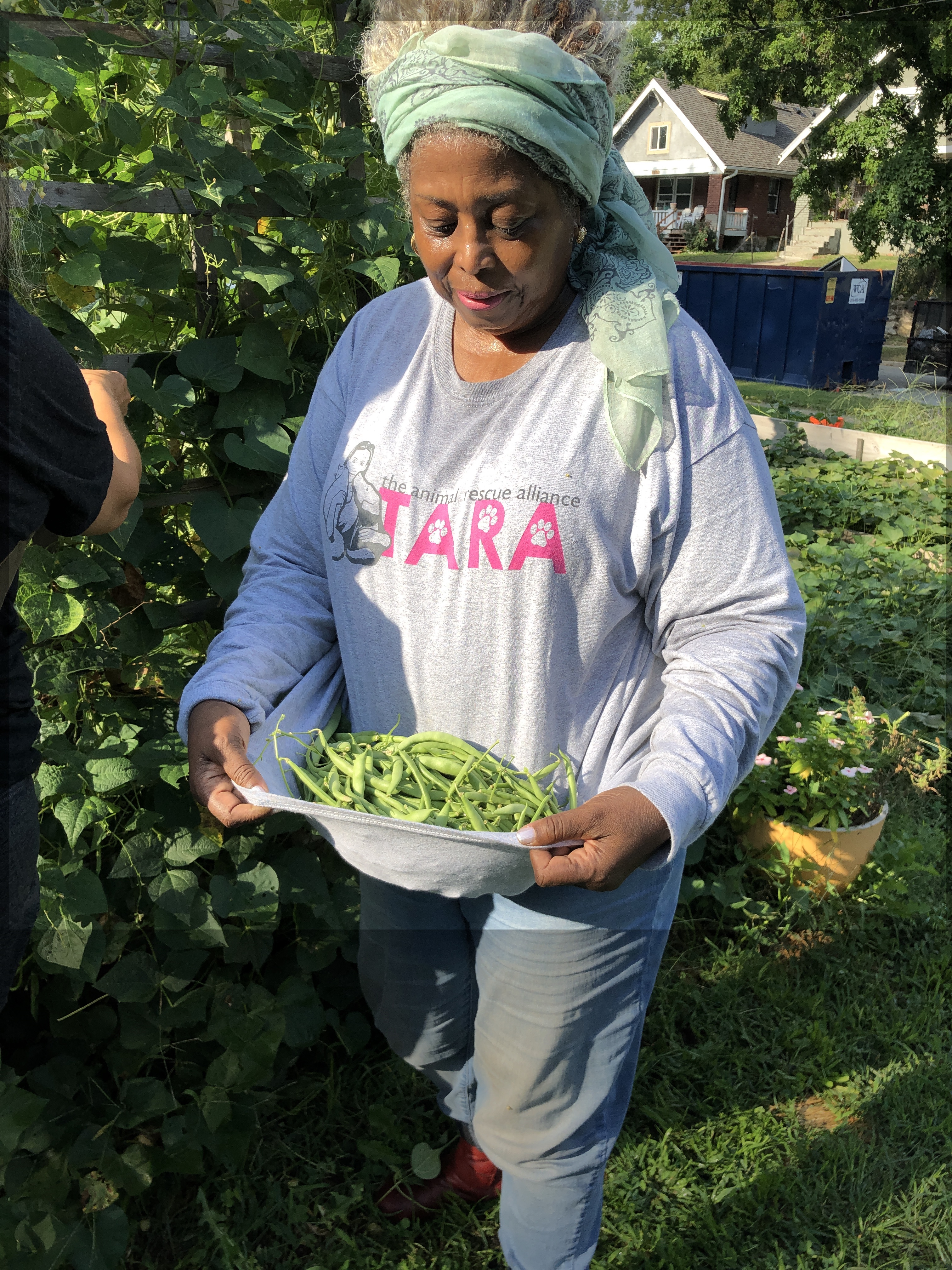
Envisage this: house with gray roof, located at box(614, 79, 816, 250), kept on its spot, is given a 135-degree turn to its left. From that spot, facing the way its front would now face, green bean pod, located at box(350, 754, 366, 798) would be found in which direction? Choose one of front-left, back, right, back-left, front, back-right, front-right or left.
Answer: right

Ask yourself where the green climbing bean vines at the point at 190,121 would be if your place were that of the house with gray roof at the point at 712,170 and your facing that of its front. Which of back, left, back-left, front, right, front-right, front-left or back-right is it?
front-left

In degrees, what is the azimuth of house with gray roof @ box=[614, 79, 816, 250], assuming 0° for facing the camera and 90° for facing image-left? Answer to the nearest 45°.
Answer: approximately 45°

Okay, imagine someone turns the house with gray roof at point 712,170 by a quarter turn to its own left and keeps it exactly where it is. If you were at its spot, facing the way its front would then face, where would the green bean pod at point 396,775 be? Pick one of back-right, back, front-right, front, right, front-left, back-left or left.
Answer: front-right

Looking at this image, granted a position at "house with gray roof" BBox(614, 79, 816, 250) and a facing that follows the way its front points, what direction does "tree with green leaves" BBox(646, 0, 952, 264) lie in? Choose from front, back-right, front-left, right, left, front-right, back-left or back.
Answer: front-left

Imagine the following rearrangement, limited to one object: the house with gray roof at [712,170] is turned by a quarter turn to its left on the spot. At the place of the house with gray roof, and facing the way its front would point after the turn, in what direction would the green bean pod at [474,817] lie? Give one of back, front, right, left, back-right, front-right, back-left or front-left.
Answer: front-right
